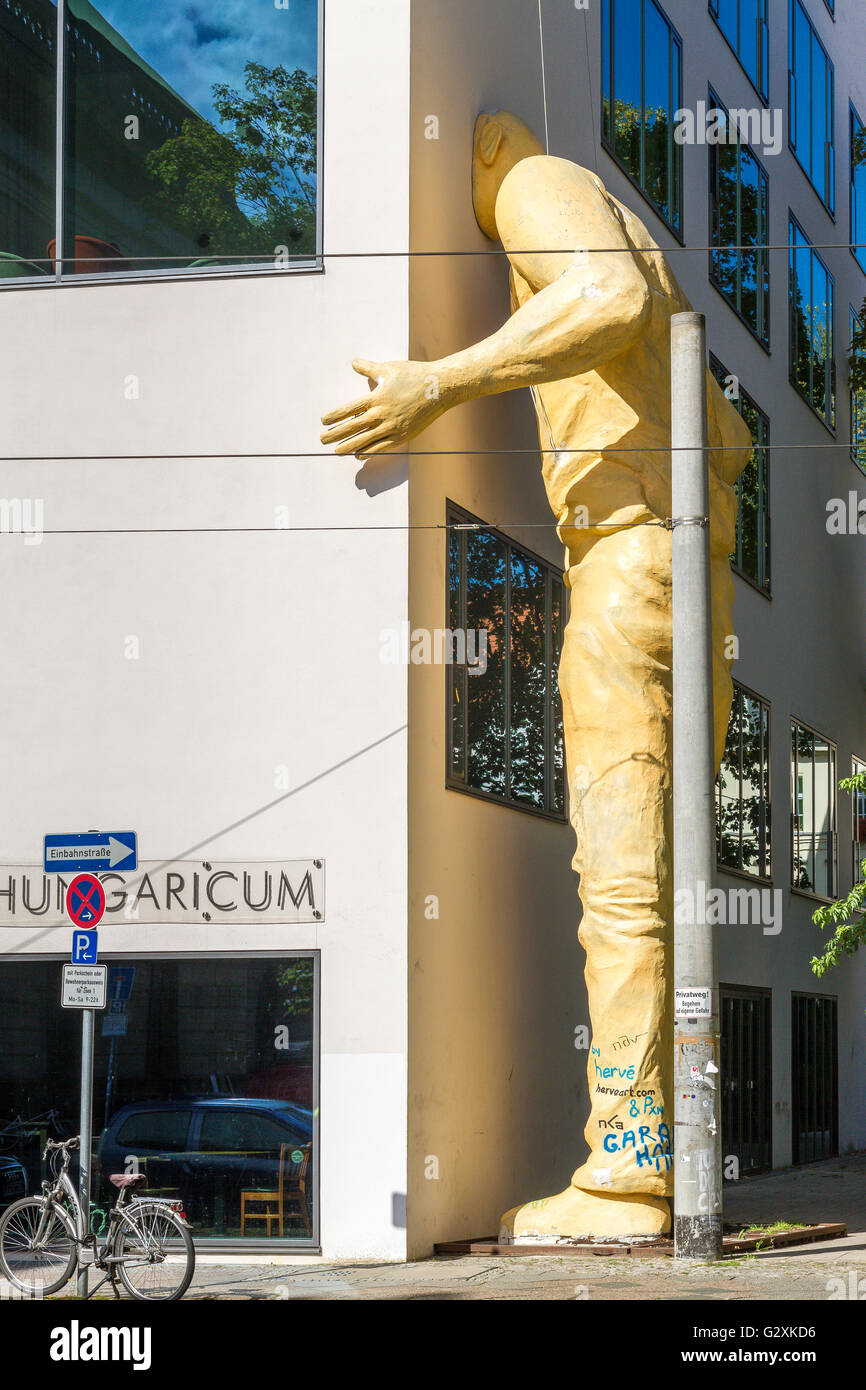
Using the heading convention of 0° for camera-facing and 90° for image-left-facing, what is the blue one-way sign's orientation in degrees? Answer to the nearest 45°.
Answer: approximately 0°

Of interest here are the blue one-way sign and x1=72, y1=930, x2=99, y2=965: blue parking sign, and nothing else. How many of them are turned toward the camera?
2
